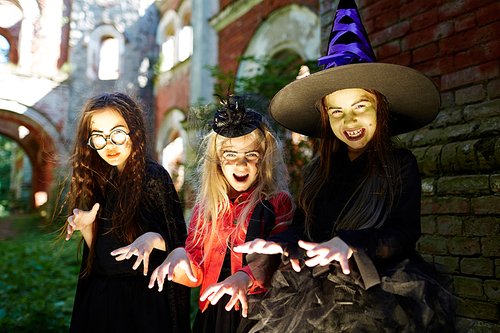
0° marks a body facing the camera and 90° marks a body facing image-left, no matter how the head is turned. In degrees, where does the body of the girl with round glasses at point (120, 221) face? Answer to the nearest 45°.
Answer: approximately 45°
